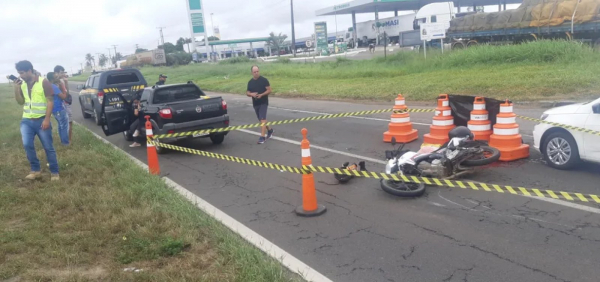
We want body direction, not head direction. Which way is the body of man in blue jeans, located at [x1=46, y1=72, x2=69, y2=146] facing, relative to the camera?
to the viewer's right

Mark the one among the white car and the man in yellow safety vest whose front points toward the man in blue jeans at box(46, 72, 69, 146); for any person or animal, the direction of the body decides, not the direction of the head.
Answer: the white car

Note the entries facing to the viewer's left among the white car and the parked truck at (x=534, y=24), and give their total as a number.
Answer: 2

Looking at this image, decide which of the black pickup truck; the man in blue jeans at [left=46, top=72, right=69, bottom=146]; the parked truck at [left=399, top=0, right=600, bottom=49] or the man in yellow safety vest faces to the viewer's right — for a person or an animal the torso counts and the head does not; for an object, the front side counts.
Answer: the man in blue jeans

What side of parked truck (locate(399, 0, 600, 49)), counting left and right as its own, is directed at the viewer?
left

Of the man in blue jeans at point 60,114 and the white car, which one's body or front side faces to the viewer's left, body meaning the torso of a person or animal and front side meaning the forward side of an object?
the white car

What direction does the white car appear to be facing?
to the viewer's left

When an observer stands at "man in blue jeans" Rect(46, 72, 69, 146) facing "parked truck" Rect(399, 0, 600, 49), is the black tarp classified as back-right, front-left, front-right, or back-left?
front-right

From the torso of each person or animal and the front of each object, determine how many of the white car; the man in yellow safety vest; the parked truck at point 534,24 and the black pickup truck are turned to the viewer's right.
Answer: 0

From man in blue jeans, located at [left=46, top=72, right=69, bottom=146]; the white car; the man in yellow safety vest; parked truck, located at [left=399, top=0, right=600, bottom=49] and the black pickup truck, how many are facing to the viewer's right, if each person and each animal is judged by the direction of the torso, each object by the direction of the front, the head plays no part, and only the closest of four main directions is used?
1

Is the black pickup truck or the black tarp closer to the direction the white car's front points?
the black pickup truck
